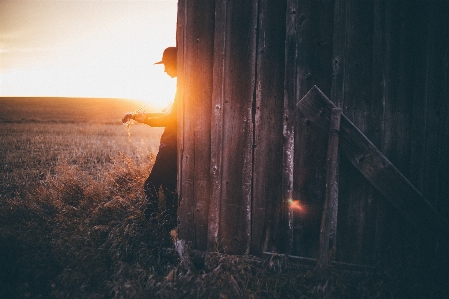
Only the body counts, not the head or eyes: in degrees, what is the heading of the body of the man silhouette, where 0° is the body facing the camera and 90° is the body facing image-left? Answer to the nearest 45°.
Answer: approximately 90°

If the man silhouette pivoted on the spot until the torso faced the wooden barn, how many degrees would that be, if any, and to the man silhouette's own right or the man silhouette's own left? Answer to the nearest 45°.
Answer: approximately 135° to the man silhouette's own left
